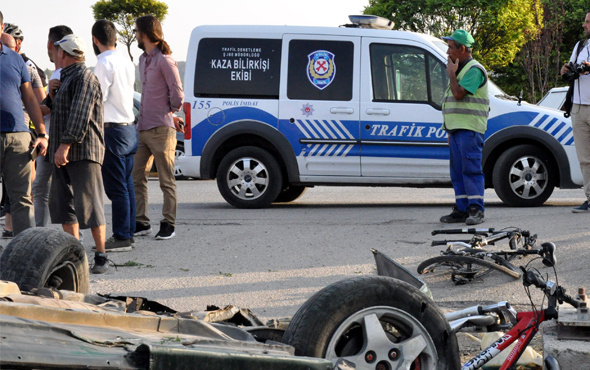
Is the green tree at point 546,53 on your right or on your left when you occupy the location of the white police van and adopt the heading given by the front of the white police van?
on your left

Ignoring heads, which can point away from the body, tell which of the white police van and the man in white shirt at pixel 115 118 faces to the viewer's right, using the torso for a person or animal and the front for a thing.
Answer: the white police van

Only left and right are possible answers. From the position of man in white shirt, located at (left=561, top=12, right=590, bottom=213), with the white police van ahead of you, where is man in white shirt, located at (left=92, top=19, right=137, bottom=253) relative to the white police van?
left

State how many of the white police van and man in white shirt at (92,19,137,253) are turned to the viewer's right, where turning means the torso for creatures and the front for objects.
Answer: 1

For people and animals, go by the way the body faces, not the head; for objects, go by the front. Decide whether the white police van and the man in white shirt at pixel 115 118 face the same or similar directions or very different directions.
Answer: very different directions

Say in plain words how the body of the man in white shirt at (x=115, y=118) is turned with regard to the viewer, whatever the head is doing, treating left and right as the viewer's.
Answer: facing away from the viewer and to the left of the viewer

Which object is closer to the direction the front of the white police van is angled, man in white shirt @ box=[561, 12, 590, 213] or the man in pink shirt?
the man in white shirt

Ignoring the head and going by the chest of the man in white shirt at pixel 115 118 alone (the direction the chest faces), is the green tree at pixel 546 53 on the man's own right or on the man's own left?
on the man's own right

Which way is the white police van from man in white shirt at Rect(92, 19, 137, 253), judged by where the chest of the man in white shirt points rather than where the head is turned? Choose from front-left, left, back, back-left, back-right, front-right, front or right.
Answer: right

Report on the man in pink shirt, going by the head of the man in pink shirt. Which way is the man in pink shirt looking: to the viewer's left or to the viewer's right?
to the viewer's left

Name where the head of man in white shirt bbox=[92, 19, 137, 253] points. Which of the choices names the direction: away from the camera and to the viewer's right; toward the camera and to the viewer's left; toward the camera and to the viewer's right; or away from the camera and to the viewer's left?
away from the camera and to the viewer's left

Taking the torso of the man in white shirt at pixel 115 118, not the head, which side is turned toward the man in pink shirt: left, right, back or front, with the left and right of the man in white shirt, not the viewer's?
right

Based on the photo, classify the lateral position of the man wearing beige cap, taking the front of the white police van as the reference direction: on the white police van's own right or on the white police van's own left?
on the white police van's own right

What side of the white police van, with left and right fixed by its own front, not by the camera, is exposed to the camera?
right
